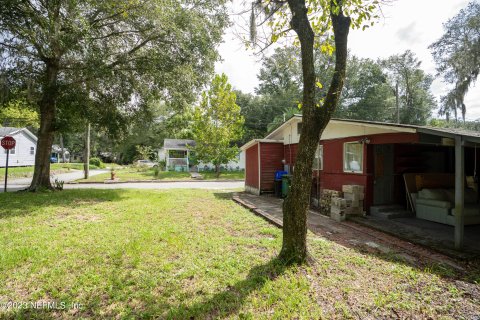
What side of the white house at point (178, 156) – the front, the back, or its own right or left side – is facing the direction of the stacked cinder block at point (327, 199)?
front

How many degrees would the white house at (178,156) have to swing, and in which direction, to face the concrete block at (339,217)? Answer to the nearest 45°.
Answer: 0° — it already faces it

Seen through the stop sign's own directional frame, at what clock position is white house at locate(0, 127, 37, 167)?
The white house is roughly at 6 o'clock from the stop sign.

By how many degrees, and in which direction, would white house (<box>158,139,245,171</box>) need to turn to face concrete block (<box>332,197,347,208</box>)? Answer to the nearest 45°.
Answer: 0° — it already faces it

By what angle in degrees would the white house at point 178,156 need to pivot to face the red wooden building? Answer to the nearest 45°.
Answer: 0° — it already faces it

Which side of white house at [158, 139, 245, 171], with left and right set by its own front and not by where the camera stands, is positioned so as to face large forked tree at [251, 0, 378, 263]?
front

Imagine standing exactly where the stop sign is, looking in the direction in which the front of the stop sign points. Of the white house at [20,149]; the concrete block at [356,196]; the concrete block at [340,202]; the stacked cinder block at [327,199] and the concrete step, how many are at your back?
1

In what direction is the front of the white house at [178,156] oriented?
toward the camera

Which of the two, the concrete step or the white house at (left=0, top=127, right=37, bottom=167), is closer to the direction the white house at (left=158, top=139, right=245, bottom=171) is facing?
the concrete step

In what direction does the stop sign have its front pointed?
toward the camera

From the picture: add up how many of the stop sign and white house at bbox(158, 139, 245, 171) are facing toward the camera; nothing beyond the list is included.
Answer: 2

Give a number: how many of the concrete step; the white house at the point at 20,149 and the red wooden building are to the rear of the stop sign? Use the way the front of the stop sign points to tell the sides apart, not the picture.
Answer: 1

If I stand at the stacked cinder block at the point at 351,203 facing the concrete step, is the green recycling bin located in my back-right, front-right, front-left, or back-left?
back-left

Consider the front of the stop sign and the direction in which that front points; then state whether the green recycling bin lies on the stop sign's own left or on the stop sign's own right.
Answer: on the stop sign's own left

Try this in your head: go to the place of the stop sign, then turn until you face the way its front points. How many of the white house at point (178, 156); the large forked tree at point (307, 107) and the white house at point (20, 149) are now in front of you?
1

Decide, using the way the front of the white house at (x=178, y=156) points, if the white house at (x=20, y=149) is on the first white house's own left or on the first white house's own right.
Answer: on the first white house's own right
